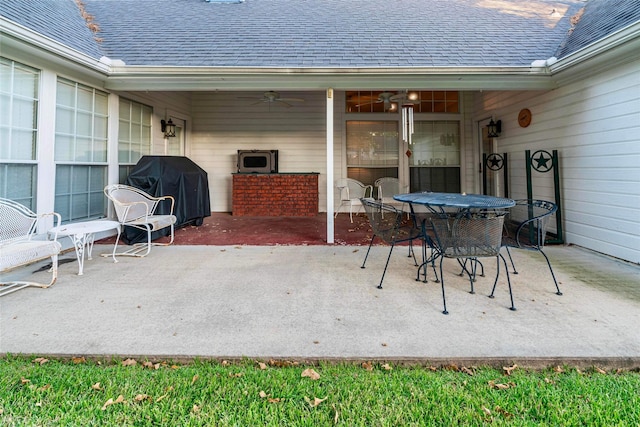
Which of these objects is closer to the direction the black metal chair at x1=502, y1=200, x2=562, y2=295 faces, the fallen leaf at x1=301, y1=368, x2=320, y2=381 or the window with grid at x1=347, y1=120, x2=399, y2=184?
the window with grid

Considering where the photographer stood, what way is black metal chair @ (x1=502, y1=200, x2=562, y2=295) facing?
facing away from the viewer and to the left of the viewer

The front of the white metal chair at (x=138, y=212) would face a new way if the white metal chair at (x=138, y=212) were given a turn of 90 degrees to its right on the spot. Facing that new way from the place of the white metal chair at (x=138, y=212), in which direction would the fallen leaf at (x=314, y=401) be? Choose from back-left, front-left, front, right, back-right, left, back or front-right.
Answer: front-left

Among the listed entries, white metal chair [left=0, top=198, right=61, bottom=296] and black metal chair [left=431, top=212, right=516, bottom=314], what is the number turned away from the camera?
1

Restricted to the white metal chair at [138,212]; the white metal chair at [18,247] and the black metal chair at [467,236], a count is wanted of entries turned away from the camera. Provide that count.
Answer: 1

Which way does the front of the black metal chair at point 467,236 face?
away from the camera

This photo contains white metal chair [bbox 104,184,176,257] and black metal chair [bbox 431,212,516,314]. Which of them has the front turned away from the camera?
the black metal chair

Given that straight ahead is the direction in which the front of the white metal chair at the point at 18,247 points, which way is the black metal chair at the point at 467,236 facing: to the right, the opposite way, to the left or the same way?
to the left

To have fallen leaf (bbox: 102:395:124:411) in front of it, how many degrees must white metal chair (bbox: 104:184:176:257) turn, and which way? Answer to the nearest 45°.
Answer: approximately 45° to its right

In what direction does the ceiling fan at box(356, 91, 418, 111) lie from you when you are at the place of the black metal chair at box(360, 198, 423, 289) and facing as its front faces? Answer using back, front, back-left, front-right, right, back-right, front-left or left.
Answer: front-left

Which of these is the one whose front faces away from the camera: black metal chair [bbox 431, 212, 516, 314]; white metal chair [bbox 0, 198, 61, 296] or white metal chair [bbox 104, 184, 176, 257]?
the black metal chair

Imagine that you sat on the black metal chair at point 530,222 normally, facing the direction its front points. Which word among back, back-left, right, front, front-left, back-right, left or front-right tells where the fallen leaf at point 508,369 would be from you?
back-left

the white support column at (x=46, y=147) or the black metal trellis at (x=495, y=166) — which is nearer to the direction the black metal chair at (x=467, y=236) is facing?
the black metal trellis
